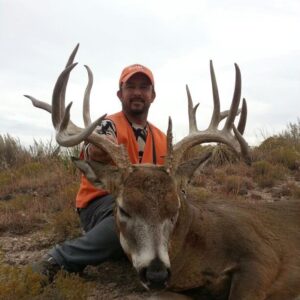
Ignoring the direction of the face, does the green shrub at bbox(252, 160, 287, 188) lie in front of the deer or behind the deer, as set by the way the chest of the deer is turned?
behind

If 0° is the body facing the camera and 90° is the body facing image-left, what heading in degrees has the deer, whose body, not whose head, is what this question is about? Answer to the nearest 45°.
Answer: approximately 45°
